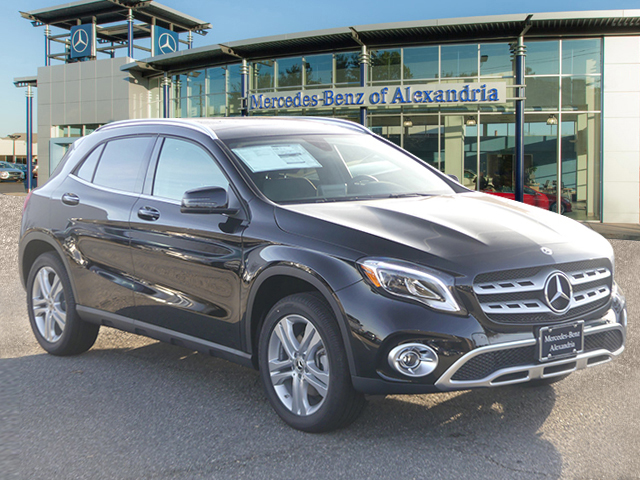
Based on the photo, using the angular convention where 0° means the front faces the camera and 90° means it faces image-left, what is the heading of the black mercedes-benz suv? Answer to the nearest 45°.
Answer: approximately 315°

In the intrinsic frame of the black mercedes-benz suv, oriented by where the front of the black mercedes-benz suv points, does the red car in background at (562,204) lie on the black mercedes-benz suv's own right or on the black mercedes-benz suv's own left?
on the black mercedes-benz suv's own left

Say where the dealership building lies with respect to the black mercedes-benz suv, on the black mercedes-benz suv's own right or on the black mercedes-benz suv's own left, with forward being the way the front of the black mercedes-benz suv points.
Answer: on the black mercedes-benz suv's own left
